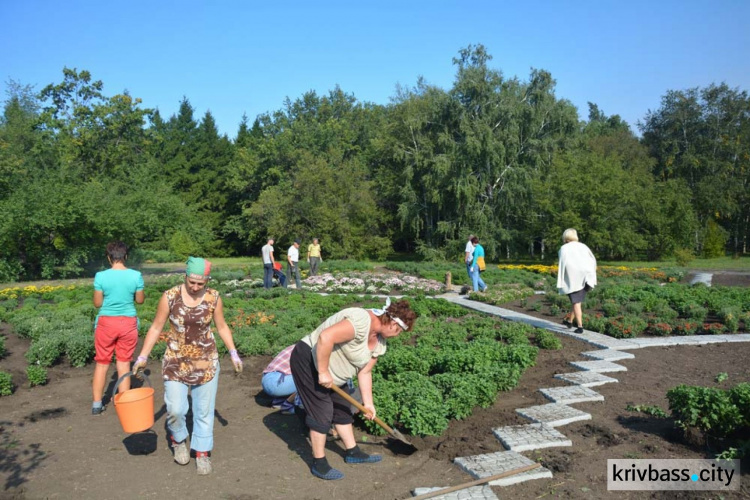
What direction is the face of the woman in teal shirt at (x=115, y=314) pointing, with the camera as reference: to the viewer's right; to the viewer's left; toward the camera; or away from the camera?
away from the camera

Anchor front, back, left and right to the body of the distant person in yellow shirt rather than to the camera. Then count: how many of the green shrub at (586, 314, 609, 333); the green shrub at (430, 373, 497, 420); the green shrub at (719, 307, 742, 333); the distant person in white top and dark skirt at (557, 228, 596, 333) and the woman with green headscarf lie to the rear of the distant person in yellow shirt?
0

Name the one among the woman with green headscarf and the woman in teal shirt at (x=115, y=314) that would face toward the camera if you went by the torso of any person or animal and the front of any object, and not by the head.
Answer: the woman with green headscarf

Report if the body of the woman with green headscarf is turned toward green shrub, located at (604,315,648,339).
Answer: no

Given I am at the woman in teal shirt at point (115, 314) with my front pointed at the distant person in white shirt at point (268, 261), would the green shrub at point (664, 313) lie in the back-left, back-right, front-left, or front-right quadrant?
front-right

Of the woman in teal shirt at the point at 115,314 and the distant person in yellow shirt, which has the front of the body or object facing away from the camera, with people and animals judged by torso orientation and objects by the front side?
the woman in teal shirt

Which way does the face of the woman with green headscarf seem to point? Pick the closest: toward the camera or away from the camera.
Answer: toward the camera

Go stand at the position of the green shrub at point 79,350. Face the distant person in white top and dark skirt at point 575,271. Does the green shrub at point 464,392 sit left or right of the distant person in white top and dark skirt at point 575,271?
right

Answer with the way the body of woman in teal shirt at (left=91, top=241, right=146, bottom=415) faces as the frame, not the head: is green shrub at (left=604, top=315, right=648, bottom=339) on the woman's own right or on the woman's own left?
on the woman's own right

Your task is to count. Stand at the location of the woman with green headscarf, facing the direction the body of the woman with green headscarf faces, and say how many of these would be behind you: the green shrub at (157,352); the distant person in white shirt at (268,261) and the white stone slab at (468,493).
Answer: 2

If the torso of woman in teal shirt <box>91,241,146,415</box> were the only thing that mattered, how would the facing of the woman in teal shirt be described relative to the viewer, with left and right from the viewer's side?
facing away from the viewer

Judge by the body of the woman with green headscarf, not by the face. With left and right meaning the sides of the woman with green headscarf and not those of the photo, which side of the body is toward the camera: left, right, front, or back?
front

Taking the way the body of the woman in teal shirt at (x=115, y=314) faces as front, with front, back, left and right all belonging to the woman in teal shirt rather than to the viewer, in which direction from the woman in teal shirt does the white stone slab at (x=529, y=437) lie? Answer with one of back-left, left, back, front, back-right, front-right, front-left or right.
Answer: back-right

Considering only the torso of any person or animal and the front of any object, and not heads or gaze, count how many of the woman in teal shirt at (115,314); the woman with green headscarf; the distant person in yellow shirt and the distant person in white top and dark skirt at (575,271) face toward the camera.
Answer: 2

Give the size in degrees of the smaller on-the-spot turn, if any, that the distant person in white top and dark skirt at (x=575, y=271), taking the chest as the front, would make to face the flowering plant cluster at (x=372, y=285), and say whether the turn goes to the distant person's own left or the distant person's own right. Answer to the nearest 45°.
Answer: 0° — they already face it

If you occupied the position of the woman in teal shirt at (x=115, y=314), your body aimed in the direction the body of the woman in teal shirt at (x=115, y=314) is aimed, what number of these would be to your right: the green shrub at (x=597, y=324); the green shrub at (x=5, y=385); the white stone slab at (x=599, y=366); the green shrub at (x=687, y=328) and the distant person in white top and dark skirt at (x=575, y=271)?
4

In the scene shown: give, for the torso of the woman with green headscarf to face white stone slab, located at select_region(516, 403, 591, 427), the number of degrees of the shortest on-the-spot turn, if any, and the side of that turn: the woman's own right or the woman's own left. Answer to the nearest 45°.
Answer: approximately 90° to the woman's own left

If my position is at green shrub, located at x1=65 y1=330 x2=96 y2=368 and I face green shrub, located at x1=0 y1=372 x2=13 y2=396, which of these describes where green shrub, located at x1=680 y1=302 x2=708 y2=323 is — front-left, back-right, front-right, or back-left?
back-left

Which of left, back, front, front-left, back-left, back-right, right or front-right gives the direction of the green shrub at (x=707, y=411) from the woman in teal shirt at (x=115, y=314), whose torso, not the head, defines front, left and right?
back-right
